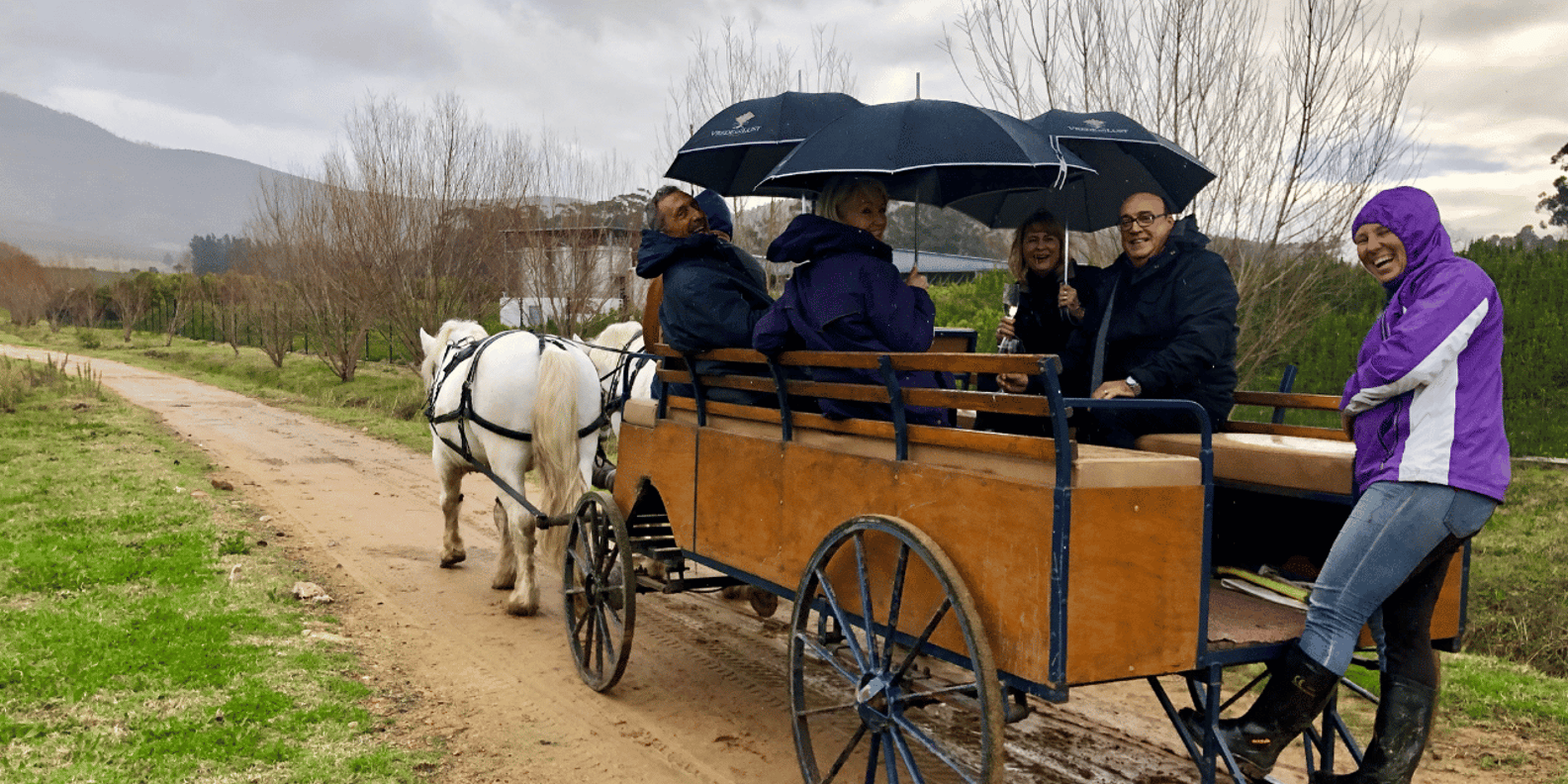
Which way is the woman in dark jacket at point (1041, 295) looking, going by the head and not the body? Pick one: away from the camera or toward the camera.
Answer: toward the camera

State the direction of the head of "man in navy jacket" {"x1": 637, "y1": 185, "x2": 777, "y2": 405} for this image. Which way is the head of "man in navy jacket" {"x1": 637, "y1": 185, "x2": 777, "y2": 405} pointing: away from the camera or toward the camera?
toward the camera

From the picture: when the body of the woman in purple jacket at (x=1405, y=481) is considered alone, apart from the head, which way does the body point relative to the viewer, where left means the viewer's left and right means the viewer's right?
facing to the left of the viewer

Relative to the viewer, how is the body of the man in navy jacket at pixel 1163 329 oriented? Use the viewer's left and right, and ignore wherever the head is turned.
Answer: facing the viewer and to the left of the viewer

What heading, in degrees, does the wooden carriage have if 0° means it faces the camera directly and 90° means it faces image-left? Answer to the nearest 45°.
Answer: approximately 135°

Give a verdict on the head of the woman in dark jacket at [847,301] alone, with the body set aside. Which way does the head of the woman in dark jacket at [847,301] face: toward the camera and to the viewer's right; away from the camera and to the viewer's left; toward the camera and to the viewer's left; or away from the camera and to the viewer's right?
toward the camera and to the viewer's right

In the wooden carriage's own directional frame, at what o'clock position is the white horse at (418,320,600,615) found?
The white horse is roughly at 12 o'clock from the wooden carriage.

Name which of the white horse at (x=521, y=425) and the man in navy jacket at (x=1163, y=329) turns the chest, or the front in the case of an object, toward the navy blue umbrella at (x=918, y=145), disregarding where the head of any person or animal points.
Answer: the man in navy jacket

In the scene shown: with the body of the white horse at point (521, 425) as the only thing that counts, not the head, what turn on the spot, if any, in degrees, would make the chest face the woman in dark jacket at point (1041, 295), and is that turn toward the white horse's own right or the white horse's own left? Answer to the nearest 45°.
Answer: approximately 180°

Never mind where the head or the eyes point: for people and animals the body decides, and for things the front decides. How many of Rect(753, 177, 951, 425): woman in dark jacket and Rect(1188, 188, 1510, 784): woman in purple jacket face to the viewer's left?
1

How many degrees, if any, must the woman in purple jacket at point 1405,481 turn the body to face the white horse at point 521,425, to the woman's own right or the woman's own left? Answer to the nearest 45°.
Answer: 0° — they already face it
